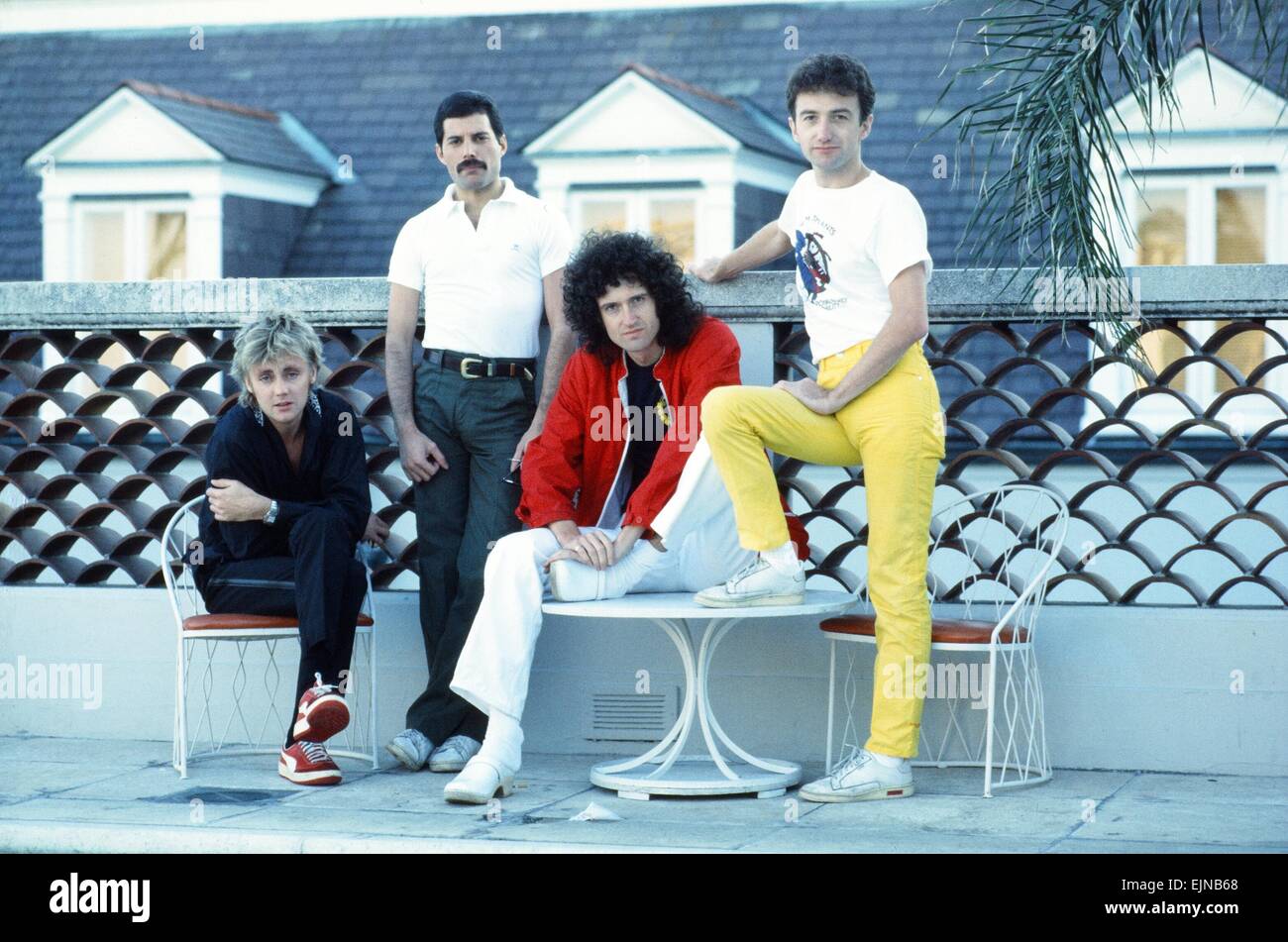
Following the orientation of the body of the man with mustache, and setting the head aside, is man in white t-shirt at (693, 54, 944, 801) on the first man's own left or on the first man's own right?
on the first man's own left

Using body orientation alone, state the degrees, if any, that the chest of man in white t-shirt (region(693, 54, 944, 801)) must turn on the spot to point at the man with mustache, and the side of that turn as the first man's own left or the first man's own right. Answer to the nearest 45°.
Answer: approximately 90° to the first man's own right

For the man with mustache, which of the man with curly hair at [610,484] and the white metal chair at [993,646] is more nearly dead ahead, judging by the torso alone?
the man with curly hair

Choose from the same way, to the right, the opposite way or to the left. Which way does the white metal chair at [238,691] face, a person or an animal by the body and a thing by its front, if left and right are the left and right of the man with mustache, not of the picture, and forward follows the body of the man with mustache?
the same way

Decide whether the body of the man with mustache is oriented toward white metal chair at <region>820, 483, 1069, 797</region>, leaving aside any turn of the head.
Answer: no

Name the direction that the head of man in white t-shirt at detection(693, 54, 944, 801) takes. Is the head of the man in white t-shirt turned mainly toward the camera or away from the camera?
toward the camera

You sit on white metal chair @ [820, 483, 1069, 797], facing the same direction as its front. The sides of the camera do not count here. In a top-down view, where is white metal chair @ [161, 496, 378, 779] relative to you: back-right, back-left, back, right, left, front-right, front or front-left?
front-right

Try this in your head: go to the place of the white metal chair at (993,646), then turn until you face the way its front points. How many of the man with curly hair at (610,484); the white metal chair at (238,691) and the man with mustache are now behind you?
0

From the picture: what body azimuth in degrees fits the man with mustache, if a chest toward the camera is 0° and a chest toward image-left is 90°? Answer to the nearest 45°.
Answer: approximately 0°

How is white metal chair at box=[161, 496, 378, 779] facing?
toward the camera

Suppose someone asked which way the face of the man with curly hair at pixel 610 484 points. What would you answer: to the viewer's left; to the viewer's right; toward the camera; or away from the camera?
toward the camera

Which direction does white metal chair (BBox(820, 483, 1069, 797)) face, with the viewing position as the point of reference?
facing the viewer and to the left of the viewer

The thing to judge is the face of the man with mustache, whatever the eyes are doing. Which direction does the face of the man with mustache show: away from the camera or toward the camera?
toward the camera

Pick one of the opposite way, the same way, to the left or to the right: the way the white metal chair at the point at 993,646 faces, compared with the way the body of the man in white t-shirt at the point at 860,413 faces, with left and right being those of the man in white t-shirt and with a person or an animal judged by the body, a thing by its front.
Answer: the same way

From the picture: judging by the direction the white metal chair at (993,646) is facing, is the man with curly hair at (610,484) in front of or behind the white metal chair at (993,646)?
in front
